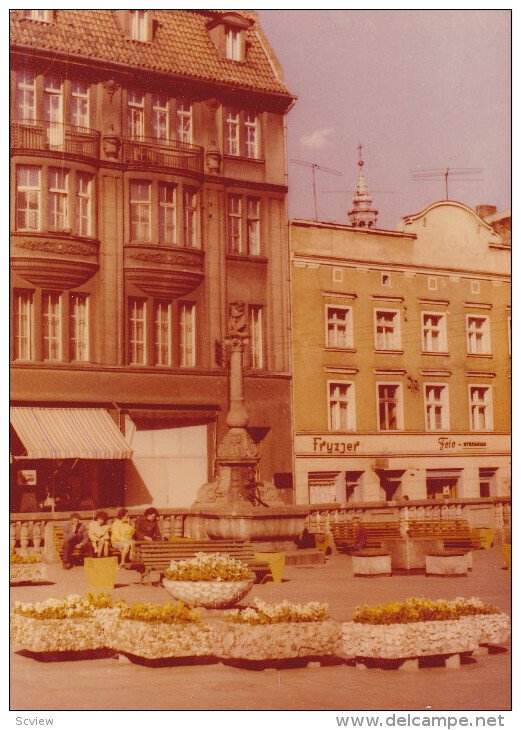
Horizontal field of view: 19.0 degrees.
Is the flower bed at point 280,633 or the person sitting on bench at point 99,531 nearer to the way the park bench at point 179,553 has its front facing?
the flower bed

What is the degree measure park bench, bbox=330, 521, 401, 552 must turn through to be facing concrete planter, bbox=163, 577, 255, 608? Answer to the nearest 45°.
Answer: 0° — it already faces it

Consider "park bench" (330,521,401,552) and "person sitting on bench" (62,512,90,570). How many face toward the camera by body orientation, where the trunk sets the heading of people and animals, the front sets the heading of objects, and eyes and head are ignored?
2

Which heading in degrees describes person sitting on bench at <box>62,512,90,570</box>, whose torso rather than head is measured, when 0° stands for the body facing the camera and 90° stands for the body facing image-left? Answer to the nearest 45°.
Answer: approximately 0°

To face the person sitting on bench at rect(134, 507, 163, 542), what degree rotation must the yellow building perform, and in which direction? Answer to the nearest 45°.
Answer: approximately 90° to its right

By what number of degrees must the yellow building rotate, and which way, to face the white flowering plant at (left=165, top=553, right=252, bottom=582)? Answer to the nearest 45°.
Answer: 0° — it already faces it

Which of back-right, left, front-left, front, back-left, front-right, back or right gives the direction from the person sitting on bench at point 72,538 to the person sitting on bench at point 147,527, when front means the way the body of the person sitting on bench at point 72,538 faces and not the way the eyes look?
left

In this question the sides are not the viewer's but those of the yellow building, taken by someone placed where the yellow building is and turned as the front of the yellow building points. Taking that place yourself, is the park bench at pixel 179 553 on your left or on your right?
on your right

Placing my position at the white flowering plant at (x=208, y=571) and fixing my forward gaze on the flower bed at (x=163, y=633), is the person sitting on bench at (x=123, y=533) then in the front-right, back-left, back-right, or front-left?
back-right

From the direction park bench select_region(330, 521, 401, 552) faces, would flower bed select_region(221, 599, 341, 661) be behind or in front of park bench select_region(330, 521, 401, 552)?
in front

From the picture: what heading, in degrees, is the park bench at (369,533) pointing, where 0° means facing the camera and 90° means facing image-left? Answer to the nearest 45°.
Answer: approximately 0°

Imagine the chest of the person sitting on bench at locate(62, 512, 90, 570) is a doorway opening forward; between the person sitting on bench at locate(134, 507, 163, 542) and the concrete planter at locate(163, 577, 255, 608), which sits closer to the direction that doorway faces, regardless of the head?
the concrete planter

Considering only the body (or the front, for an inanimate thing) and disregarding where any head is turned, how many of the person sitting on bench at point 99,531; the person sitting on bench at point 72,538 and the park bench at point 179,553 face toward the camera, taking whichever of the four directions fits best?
3
